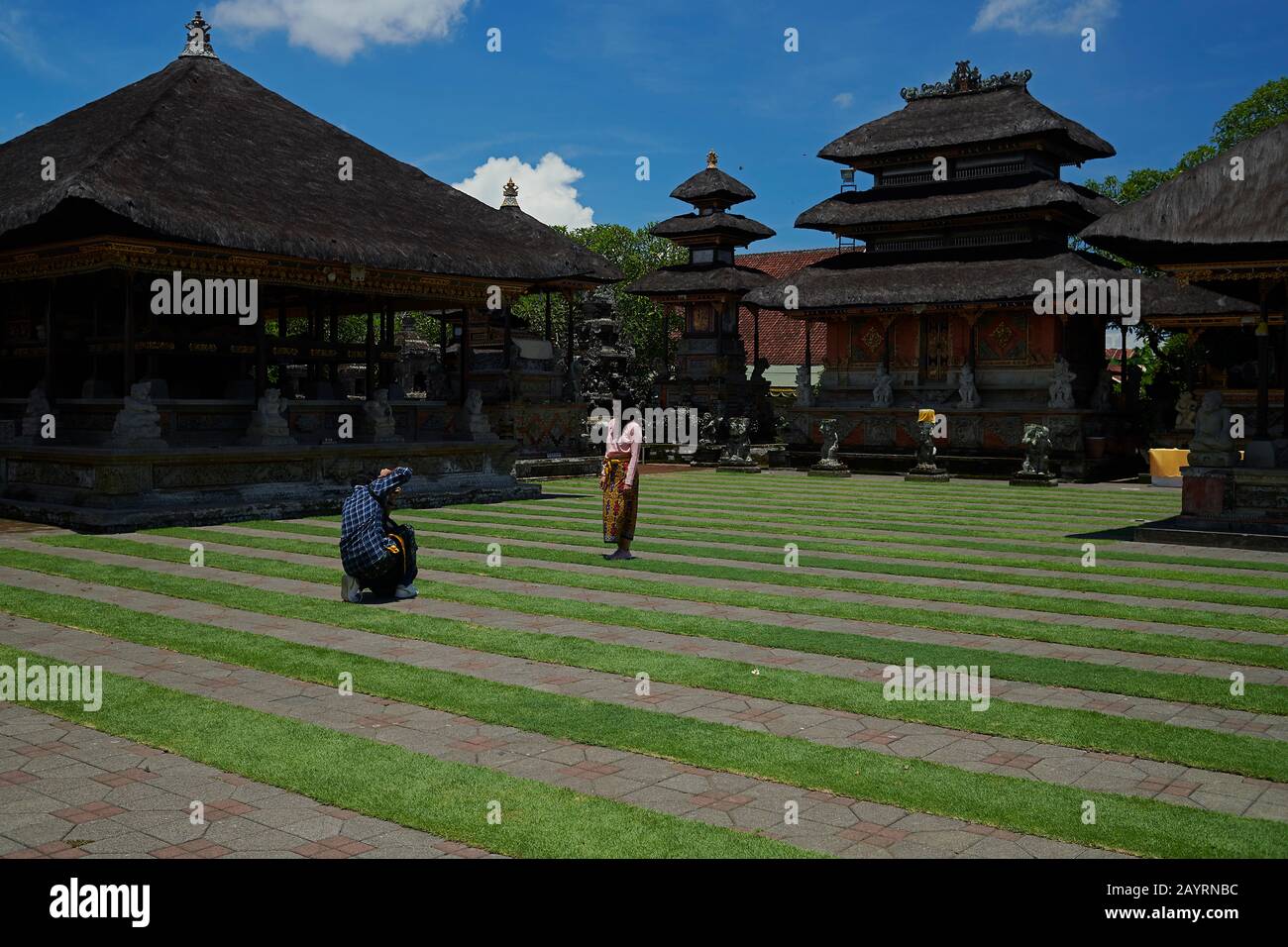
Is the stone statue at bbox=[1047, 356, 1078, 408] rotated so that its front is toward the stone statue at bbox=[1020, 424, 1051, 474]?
yes

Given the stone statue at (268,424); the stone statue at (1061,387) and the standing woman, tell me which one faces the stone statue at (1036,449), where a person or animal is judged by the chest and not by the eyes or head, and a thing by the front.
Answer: the stone statue at (1061,387)

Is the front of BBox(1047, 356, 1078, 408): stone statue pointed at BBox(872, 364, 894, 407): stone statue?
no

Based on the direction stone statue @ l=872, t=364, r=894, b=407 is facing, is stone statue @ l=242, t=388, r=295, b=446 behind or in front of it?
in front

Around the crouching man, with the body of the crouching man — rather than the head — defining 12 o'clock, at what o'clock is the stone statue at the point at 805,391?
The stone statue is roughly at 10 o'clock from the crouching man.

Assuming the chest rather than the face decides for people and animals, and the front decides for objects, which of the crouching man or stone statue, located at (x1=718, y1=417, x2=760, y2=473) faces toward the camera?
the stone statue

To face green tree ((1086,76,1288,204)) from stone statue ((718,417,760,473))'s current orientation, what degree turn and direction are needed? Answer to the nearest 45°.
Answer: approximately 135° to its left

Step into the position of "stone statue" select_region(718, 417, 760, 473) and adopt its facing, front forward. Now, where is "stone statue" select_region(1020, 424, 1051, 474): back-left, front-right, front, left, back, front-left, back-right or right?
front-left

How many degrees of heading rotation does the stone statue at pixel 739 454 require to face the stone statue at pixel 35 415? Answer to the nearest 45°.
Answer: approximately 45° to its right

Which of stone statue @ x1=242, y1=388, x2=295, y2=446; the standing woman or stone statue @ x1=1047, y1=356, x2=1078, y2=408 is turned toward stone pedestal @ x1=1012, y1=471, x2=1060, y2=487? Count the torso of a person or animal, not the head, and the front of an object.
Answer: stone statue @ x1=1047, y1=356, x2=1078, y2=408

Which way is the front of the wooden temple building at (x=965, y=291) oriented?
toward the camera

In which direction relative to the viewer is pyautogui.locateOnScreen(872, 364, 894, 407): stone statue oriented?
toward the camera

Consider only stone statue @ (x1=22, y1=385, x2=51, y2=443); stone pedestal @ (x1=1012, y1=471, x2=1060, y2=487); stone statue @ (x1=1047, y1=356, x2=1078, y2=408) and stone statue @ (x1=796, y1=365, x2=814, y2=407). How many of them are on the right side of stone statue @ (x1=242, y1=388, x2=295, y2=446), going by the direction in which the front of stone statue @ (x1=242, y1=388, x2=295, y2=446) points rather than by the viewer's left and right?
1

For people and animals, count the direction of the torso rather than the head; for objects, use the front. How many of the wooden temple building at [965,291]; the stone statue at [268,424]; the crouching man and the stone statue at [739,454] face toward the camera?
3

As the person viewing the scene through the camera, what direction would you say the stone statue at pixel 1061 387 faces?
facing the viewer

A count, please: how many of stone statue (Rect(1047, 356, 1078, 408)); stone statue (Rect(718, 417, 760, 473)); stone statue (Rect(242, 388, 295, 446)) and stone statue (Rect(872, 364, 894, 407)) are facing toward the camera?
4

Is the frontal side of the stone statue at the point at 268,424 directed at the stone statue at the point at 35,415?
no

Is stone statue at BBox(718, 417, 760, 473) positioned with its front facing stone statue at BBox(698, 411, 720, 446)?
no
